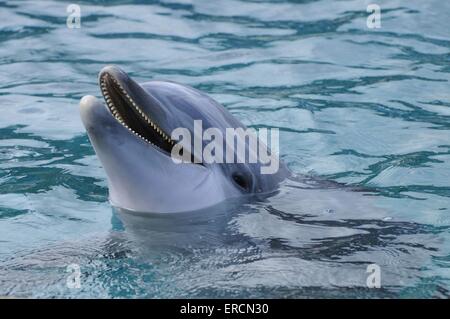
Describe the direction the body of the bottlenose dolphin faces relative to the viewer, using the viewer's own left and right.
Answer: facing to the left of the viewer
